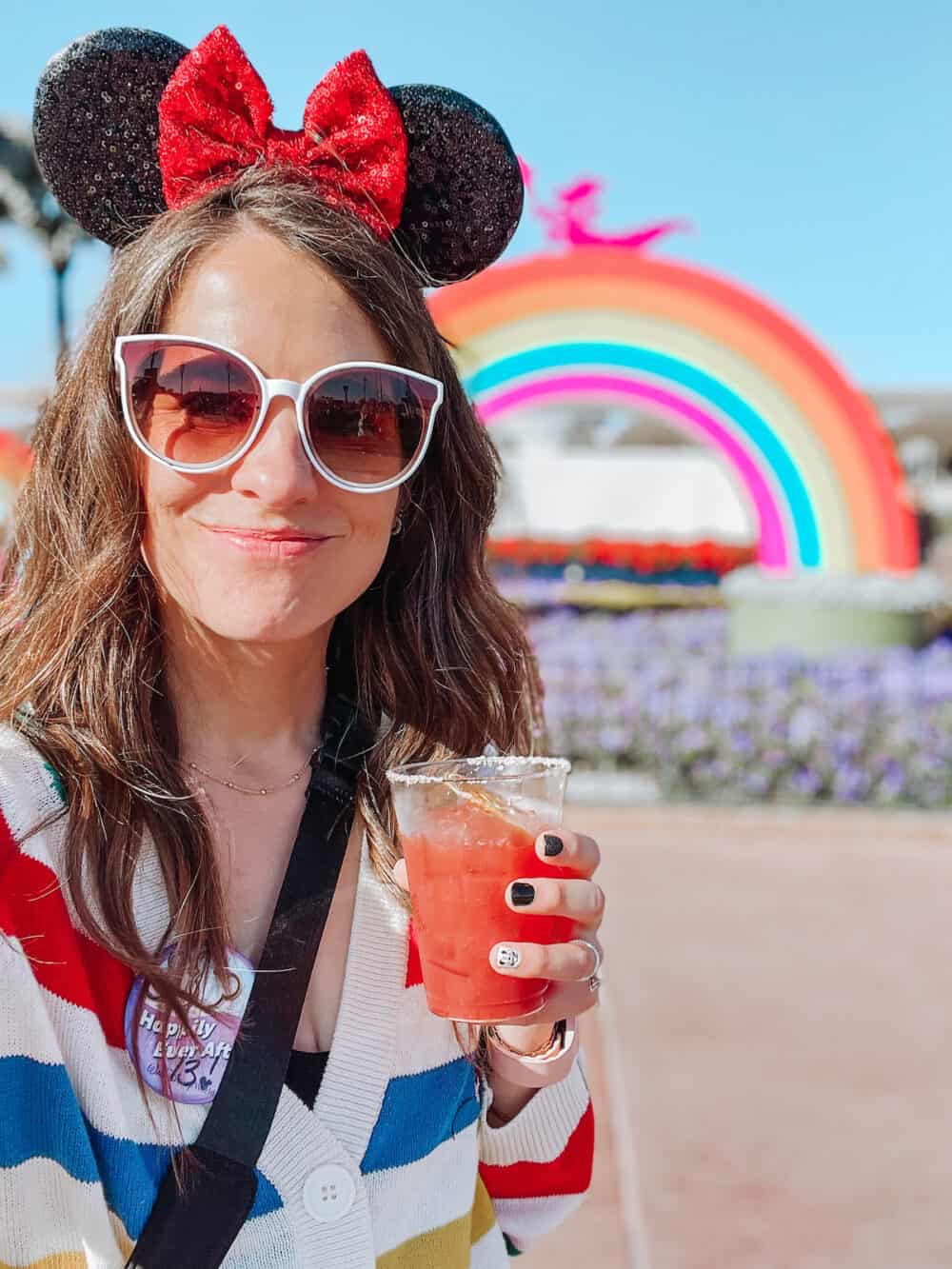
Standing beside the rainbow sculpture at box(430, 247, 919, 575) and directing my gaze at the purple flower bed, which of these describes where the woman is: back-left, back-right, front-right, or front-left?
front-right

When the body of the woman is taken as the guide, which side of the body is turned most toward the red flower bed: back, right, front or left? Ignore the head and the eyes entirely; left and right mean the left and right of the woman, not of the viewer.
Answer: back

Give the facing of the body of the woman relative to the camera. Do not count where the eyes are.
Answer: toward the camera

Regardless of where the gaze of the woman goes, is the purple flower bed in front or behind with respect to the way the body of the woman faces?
behind

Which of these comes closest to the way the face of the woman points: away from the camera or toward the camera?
toward the camera

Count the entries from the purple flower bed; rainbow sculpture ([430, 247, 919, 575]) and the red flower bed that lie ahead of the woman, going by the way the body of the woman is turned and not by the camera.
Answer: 0

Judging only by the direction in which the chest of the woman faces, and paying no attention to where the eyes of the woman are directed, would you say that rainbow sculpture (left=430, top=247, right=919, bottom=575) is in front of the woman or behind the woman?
behind
